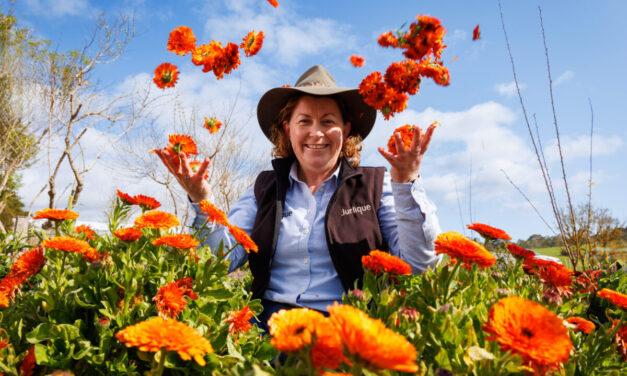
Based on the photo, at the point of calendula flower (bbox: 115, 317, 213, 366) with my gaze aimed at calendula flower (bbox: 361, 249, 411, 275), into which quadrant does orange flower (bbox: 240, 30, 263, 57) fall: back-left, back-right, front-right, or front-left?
front-left

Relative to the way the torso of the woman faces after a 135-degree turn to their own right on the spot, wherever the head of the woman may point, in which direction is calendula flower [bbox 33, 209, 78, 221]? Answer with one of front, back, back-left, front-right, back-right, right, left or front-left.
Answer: left

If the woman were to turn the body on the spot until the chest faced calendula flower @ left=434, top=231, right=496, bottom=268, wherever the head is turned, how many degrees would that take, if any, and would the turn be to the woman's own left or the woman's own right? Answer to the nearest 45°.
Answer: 0° — they already face it

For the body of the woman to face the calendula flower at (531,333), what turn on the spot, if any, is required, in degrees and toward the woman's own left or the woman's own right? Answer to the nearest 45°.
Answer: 0° — they already face it

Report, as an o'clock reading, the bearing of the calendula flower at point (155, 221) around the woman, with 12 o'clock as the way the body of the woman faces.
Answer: The calendula flower is roughly at 1 o'clock from the woman.

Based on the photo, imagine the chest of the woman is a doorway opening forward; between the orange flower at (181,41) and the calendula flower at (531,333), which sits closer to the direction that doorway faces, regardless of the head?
the calendula flower

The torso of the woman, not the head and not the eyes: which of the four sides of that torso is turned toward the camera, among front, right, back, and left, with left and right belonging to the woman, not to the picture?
front

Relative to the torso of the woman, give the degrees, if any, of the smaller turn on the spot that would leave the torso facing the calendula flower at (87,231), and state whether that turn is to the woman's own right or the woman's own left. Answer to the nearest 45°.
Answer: approximately 45° to the woman's own right

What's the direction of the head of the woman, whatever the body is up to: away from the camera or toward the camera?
toward the camera

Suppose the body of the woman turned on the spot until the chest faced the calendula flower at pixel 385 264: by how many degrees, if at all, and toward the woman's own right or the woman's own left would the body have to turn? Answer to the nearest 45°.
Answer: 0° — they already face it

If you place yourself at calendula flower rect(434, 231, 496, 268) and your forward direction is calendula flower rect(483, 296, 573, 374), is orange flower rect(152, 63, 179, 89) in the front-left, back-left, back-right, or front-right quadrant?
back-right
